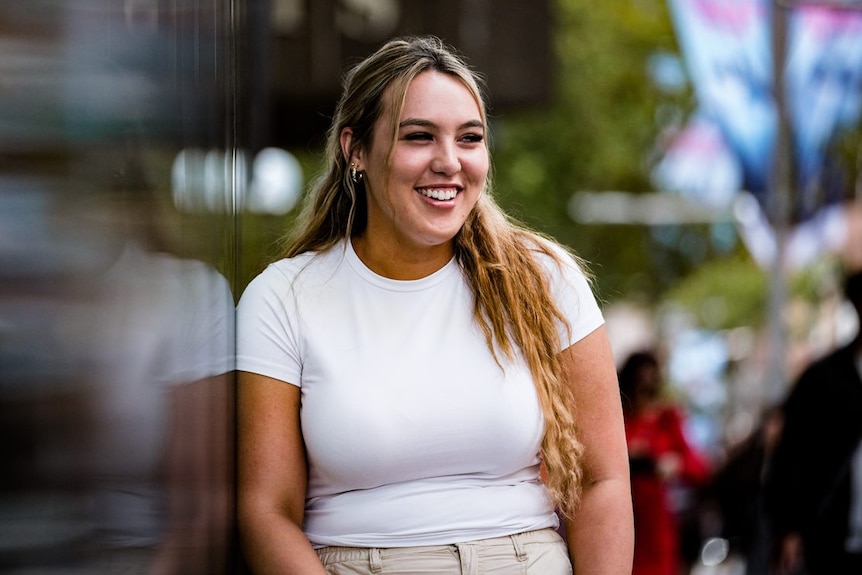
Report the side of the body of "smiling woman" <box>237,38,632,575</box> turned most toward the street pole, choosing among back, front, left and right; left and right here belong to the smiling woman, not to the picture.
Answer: back

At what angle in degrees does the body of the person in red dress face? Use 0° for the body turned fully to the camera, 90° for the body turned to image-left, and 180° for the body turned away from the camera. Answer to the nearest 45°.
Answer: approximately 0°

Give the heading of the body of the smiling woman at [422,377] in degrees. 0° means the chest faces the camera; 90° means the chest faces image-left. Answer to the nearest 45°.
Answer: approximately 0°

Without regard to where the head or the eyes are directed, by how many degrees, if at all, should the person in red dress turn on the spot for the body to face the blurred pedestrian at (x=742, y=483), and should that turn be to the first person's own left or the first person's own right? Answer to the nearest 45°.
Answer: approximately 135° to the first person's own left

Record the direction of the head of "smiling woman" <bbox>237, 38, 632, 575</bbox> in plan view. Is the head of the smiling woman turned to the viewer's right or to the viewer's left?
to the viewer's right

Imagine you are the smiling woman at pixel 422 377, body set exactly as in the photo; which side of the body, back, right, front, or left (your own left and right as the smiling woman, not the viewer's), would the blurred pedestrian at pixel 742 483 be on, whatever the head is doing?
back

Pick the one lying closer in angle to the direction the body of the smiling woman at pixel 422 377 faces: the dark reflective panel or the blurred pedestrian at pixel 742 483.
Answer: the dark reflective panel

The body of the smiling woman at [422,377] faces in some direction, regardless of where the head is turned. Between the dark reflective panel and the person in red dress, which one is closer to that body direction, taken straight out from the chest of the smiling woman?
the dark reflective panel

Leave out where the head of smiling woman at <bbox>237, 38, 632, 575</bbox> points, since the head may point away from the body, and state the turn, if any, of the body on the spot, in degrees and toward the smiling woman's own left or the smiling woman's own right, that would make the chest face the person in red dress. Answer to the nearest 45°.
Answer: approximately 180°

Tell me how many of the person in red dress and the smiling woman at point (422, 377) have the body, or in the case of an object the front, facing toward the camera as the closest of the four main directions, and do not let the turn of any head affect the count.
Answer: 2

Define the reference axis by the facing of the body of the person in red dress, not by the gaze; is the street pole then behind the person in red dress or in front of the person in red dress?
behind
